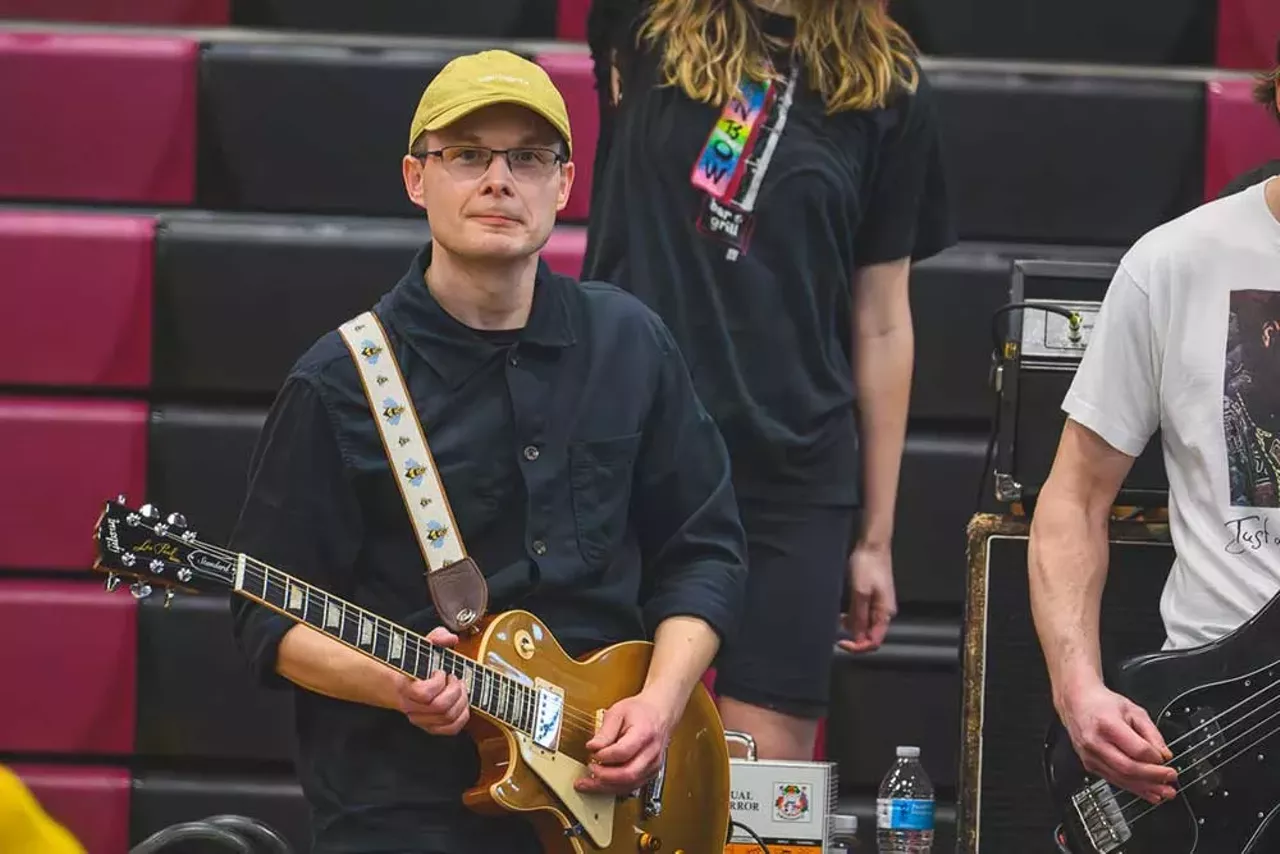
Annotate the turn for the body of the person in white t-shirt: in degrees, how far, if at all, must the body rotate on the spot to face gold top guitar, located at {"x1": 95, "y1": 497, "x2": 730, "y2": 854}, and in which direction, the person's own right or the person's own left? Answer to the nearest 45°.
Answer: approximately 45° to the person's own right

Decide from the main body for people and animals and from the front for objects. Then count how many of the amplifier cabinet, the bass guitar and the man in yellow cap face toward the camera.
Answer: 3

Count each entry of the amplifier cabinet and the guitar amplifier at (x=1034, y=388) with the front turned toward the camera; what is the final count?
2

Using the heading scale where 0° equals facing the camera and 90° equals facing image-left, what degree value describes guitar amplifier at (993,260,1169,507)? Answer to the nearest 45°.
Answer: approximately 0°

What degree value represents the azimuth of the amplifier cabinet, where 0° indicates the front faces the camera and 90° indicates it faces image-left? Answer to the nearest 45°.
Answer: approximately 0°
